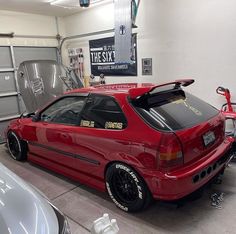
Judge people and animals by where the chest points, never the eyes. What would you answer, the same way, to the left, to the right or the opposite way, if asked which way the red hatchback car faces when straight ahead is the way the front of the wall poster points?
to the right

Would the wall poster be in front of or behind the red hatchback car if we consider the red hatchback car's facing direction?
in front

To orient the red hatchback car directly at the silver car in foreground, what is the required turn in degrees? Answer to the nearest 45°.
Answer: approximately 90° to its left

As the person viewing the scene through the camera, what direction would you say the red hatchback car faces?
facing away from the viewer and to the left of the viewer

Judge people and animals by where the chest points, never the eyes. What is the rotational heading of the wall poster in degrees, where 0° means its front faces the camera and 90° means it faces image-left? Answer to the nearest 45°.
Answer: approximately 45°

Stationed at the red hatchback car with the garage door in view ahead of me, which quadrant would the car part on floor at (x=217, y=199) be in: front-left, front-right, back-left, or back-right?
back-right

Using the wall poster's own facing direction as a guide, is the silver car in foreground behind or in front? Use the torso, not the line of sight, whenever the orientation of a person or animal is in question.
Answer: in front

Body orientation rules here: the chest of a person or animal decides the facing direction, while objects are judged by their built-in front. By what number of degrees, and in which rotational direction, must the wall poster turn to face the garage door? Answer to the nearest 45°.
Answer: approximately 45° to its right

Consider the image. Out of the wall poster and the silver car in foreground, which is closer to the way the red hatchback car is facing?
the wall poster

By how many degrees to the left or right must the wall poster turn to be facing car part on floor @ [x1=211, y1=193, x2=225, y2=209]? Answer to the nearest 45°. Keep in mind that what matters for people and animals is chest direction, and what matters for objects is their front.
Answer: approximately 45° to its left

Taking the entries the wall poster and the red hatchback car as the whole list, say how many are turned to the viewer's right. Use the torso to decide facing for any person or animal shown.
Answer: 0
